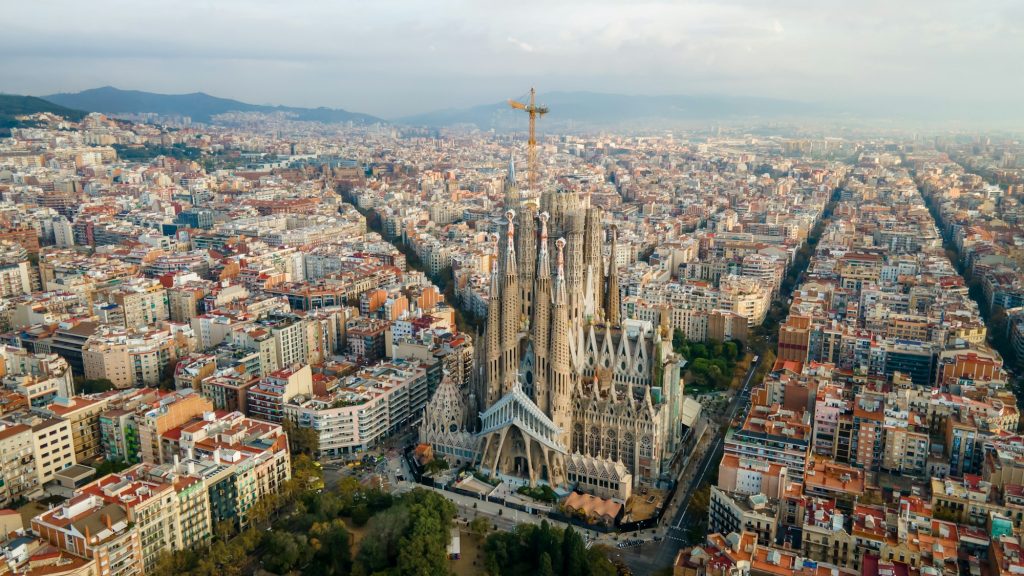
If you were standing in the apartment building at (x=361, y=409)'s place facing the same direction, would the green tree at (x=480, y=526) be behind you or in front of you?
in front

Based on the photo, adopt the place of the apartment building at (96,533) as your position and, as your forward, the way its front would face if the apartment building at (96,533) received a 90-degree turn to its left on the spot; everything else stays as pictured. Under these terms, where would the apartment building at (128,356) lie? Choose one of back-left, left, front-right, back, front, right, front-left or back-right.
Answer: front-left

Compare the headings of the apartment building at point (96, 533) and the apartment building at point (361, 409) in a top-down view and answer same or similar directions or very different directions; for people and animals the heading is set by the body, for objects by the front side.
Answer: same or similar directions

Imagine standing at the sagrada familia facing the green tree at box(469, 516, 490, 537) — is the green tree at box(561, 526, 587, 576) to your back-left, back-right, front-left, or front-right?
front-left

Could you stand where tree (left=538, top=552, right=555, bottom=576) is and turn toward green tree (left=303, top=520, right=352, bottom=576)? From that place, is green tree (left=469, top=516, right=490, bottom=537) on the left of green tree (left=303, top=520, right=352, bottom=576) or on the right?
right

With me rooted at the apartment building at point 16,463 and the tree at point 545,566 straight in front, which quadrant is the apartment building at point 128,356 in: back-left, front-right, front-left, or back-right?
back-left

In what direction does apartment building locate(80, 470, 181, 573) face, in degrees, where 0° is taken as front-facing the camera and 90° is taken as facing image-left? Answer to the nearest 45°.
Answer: approximately 315°

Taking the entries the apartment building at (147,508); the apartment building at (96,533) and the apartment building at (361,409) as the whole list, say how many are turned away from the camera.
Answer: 0

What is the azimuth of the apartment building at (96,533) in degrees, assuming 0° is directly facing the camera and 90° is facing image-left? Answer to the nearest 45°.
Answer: approximately 315°

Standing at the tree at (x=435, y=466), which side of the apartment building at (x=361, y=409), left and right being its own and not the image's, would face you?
front

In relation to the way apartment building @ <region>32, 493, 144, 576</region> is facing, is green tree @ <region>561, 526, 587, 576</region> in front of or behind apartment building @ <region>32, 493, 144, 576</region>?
in front

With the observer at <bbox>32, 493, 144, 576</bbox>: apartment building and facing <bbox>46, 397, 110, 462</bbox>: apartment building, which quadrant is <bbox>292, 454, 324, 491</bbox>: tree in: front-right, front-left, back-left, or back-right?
front-right

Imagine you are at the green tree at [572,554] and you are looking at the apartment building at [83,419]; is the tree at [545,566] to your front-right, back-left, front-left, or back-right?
front-left

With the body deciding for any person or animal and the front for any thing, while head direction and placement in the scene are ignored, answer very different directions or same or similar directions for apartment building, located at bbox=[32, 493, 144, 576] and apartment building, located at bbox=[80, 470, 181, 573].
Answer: same or similar directions
